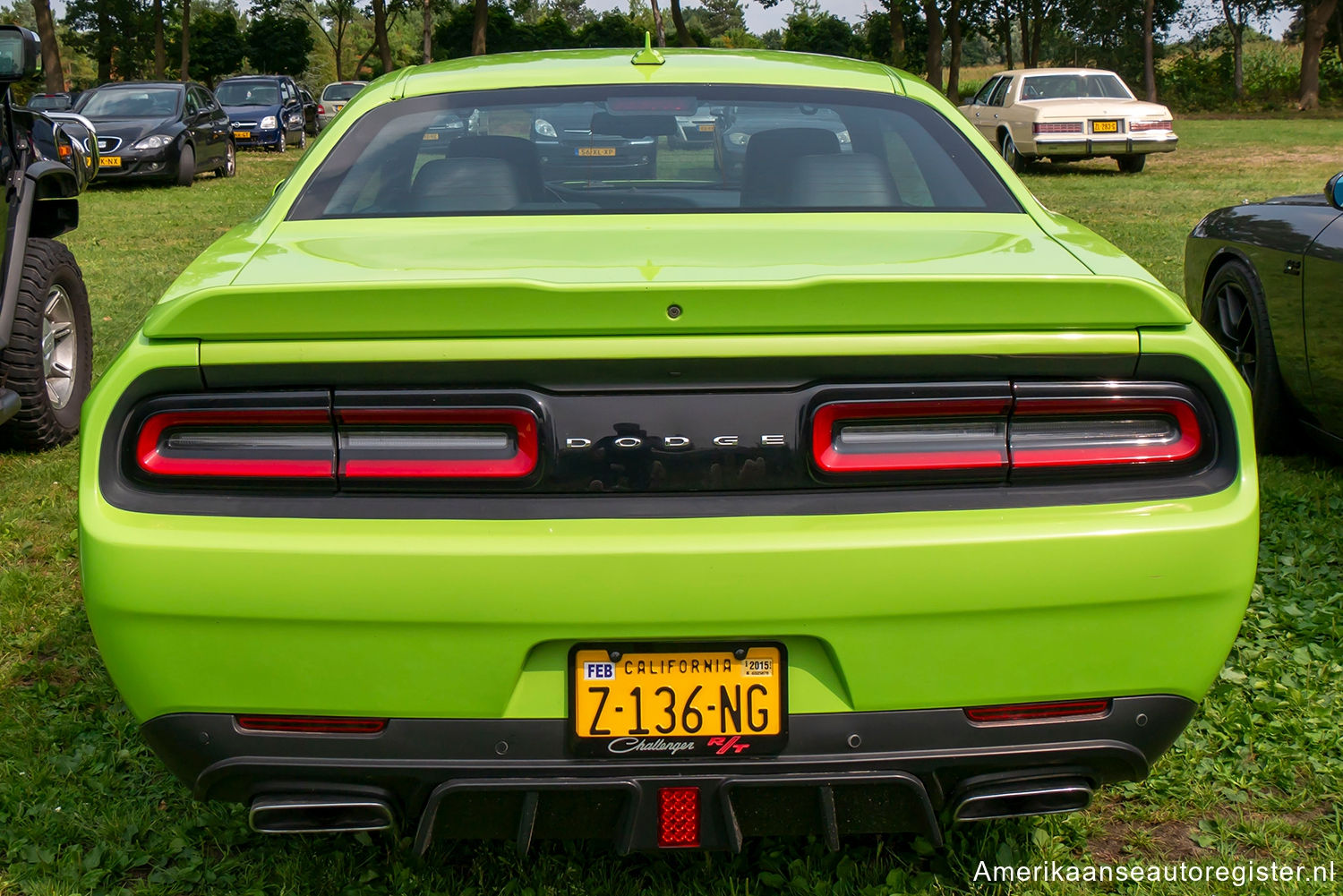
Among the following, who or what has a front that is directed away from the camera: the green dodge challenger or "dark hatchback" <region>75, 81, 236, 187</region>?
the green dodge challenger

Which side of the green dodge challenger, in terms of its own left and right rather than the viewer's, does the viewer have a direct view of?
back

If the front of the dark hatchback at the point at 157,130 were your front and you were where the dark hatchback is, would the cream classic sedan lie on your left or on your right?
on your left

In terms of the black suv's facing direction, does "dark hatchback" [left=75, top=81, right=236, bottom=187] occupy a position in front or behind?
in front

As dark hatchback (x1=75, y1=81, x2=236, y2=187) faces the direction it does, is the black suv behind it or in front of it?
in front

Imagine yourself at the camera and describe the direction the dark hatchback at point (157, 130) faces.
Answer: facing the viewer and to the left of the viewer

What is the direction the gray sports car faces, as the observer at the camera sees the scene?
facing away from the viewer and to the left of the viewer

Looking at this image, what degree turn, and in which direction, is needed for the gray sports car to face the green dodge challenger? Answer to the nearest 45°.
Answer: approximately 135° to its left

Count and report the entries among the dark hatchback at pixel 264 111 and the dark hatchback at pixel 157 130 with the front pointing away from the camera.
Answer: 0

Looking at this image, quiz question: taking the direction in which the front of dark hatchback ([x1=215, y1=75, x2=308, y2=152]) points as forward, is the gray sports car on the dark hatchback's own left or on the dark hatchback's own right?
on the dark hatchback's own left

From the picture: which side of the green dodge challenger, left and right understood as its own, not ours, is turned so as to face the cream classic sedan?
front
